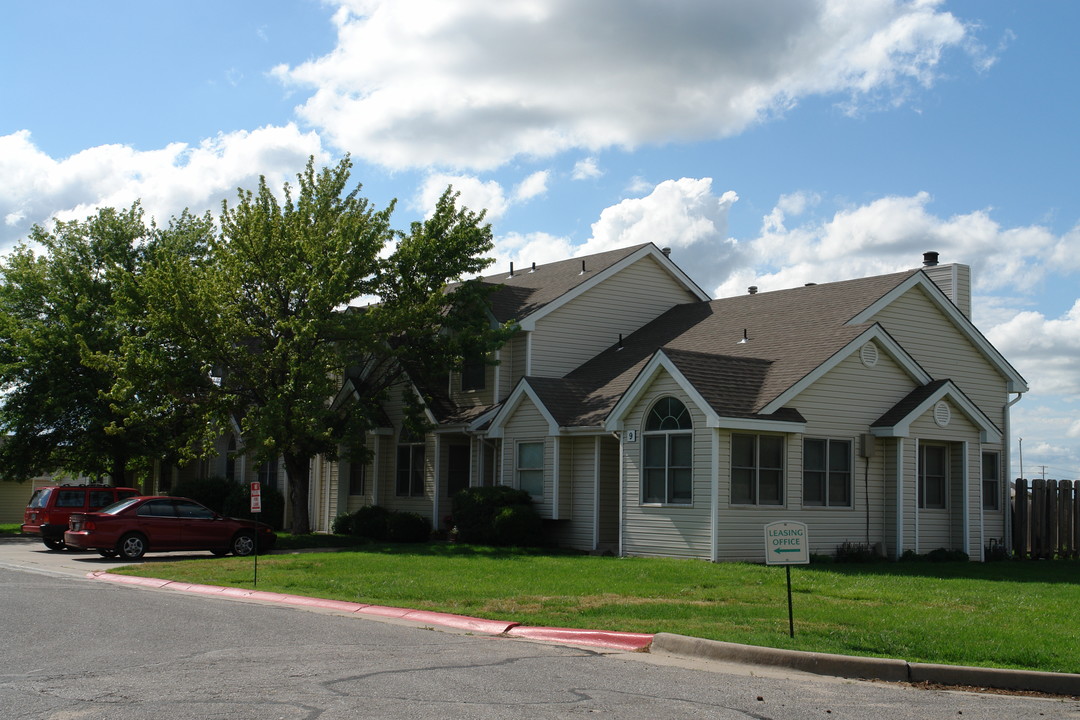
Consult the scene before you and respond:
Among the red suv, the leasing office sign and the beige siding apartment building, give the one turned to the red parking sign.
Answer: the beige siding apartment building

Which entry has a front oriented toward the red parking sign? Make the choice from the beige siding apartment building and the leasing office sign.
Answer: the beige siding apartment building

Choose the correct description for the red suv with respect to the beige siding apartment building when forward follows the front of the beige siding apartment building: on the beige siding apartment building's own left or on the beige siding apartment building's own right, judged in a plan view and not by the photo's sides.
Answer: on the beige siding apartment building's own right

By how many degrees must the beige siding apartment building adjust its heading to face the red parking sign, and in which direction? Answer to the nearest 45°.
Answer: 0° — it already faces it

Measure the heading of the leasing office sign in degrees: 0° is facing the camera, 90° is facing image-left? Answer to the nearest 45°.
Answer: approximately 0°

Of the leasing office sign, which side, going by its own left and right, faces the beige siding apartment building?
back

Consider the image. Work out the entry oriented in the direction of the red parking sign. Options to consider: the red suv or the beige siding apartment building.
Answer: the beige siding apartment building

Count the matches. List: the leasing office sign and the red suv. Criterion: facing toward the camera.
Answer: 1

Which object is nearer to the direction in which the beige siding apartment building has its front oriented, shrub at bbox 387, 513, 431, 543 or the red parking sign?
the red parking sign
